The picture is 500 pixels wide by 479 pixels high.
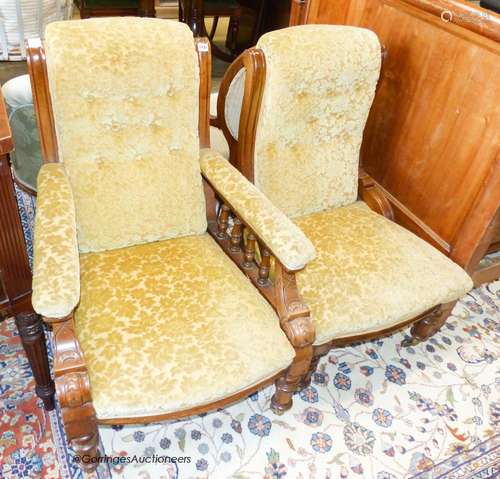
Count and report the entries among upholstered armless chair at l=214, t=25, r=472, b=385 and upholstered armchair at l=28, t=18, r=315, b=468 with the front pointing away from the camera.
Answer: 0

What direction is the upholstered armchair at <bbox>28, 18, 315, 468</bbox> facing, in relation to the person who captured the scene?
facing the viewer and to the right of the viewer

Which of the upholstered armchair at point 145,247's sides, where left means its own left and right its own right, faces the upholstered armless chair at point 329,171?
left

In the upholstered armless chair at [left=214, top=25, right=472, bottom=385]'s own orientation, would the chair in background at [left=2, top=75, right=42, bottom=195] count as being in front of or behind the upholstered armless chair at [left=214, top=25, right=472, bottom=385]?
behind

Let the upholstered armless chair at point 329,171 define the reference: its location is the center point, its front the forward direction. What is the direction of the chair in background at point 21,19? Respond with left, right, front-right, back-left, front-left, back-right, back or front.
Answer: back

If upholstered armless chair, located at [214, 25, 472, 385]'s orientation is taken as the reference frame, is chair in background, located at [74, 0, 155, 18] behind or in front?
behind

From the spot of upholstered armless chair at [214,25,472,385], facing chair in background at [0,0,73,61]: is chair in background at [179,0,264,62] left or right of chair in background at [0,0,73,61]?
right
